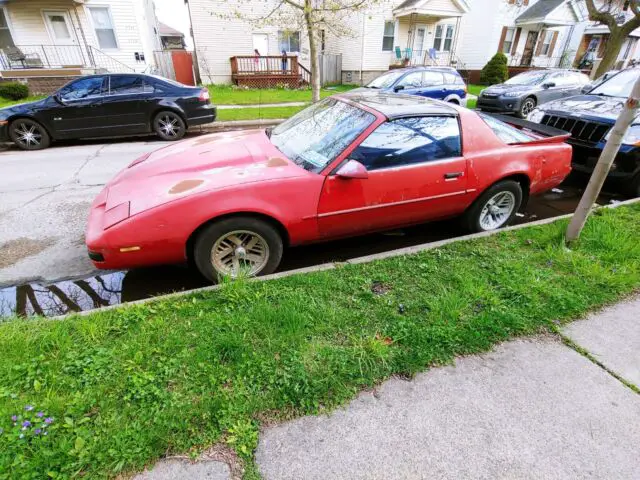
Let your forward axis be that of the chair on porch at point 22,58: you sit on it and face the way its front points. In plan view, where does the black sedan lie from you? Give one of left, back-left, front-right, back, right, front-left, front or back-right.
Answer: front-right

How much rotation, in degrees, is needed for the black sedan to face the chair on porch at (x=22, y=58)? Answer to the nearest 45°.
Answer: approximately 90° to its right

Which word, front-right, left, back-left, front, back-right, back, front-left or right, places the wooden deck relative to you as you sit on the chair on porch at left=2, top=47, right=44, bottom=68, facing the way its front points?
front-left

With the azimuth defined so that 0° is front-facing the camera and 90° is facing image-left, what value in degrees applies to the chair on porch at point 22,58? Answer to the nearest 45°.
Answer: approximately 315°

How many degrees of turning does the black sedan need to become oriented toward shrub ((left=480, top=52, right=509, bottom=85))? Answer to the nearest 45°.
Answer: approximately 180°

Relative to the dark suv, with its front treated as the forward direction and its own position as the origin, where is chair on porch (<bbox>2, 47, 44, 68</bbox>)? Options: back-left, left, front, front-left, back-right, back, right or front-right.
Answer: front-right

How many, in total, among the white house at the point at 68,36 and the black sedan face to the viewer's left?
1

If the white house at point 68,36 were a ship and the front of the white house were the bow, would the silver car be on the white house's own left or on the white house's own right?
on the white house's own left

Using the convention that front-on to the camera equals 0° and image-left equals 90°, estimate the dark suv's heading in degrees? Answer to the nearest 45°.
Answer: approximately 45°

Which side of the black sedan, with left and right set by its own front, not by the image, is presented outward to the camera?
left

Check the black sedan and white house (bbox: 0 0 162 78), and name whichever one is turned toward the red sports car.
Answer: the white house

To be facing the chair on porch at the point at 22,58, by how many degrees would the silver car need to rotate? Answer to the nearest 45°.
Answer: approximately 45° to its right
